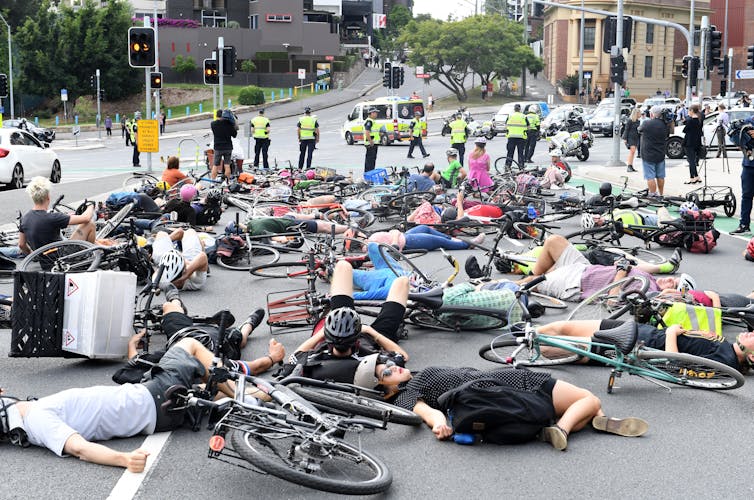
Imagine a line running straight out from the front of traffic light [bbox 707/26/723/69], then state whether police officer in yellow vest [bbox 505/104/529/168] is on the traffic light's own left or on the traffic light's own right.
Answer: on the traffic light's own right

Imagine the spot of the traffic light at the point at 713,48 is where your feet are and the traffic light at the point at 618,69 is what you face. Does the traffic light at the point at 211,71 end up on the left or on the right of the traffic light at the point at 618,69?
right

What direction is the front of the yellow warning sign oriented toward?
toward the camera

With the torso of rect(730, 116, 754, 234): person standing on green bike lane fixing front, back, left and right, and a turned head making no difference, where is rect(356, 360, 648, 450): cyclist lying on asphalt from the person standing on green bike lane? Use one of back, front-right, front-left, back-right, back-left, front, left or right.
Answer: left

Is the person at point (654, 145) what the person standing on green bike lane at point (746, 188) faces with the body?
no

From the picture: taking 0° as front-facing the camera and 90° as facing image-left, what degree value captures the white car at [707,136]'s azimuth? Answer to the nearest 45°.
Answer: approximately 90°
